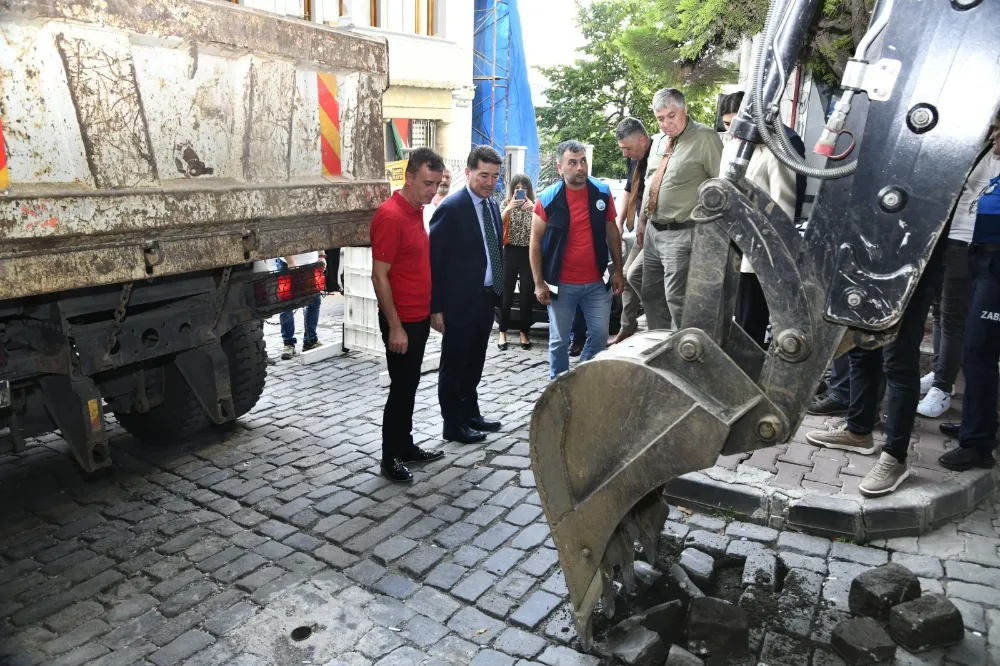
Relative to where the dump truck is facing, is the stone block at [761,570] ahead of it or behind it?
behind

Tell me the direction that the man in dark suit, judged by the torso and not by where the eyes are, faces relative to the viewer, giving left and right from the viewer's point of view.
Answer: facing the viewer and to the right of the viewer

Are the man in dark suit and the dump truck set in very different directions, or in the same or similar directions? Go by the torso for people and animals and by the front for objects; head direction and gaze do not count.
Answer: very different directions

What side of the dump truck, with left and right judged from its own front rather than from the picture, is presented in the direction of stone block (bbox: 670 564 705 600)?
back

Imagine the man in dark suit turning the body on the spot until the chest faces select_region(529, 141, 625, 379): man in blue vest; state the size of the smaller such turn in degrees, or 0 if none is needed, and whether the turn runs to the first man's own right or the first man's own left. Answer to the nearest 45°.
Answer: approximately 90° to the first man's own left

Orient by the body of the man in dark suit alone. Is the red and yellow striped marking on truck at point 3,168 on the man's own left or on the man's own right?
on the man's own right

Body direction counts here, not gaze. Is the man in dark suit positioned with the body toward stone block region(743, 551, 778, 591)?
yes

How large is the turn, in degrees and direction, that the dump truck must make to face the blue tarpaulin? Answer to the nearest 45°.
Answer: approximately 90° to its right

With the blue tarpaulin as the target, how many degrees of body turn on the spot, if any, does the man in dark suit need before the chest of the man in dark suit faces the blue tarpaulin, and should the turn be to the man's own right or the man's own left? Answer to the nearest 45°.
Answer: approximately 135° to the man's own left

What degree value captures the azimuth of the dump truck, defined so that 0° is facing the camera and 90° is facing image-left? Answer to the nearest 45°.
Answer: approximately 135°

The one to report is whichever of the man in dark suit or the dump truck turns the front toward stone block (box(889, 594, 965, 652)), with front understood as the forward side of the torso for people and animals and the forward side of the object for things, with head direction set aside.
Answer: the man in dark suit
